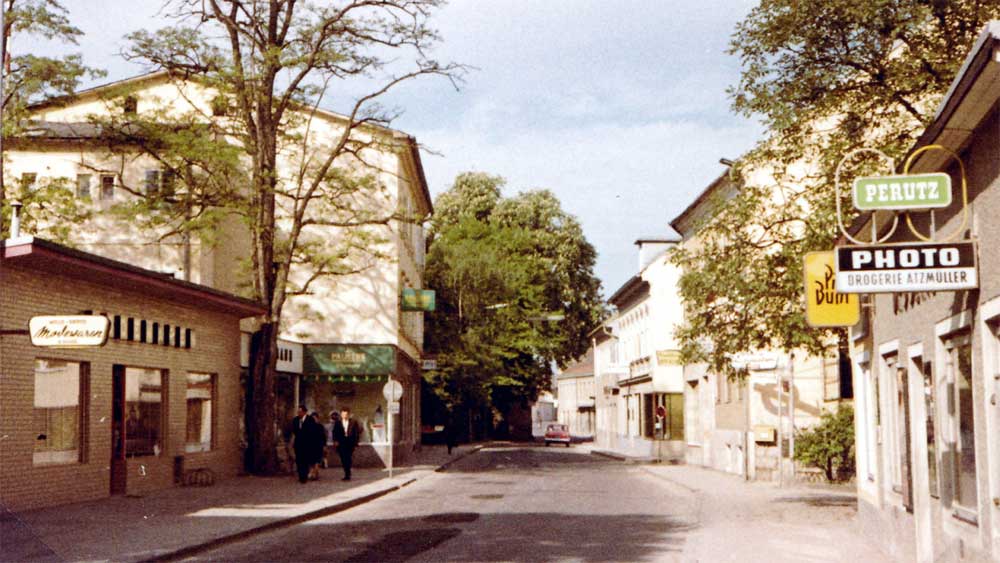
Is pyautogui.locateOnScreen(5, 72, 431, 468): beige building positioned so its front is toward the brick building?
no

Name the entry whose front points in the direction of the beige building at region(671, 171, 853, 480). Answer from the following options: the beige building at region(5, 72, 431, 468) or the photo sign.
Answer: the beige building at region(5, 72, 431, 468)

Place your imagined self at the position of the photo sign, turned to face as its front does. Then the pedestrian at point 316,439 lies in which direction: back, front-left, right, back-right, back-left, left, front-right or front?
back-right

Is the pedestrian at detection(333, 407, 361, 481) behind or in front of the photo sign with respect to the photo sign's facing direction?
behind

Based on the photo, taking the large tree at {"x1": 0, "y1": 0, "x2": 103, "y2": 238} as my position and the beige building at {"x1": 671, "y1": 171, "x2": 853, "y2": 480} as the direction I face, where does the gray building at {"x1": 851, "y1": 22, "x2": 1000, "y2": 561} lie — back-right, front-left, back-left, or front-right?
front-right

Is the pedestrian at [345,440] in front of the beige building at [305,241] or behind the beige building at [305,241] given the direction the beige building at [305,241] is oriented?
in front

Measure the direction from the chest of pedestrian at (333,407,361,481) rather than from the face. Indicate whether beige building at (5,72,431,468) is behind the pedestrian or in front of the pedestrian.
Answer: behind

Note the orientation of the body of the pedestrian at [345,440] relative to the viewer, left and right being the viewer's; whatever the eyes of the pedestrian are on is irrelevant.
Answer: facing the viewer

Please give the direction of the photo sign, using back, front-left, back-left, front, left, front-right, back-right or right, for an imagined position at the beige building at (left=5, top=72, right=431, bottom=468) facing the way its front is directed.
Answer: front-right

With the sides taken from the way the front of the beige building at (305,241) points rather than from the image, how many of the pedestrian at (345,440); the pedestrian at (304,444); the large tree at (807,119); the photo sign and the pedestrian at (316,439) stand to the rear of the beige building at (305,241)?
0

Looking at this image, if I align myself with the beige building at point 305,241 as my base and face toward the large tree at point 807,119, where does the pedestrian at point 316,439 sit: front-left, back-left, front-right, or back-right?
front-right

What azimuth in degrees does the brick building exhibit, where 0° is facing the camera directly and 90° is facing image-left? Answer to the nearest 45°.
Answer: approximately 315°

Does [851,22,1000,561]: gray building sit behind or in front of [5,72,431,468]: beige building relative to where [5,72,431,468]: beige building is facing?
in front

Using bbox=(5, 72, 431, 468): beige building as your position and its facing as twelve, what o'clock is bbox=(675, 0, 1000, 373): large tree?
The large tree is roughly at 1 o'clock from the beige building.

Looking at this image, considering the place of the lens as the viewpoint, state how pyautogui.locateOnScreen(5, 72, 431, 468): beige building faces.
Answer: facing the viewer and to the right of the viewer

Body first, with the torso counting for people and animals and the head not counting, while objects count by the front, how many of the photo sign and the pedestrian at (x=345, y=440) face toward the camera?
2

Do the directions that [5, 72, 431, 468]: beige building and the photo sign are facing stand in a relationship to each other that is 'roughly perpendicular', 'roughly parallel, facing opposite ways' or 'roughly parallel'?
roughly perpendicular

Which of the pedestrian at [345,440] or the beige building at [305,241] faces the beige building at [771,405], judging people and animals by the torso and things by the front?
the beige building at [305,241]
